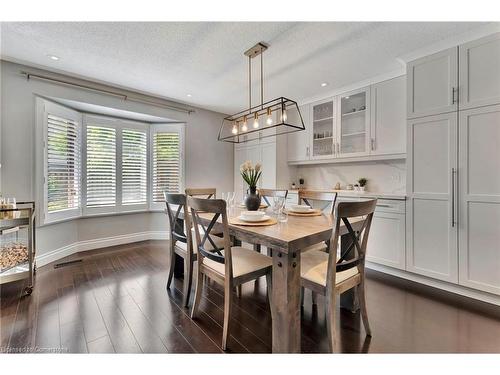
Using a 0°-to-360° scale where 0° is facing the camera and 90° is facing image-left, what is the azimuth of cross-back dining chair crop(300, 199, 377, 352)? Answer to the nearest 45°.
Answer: approximately 135°

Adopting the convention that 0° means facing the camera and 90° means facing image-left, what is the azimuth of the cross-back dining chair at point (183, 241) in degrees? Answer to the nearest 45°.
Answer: approximately 225°

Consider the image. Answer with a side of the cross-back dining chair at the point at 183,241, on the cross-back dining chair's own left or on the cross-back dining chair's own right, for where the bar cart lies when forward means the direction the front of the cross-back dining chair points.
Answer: on the cross-back dining chair's own left

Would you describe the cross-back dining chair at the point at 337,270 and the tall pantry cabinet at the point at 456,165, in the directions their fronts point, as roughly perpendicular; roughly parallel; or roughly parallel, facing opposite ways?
roughly perpendicular

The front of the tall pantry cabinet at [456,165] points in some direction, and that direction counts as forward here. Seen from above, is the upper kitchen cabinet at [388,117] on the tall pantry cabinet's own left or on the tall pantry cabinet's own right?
on the tall pantry cabinet's own right

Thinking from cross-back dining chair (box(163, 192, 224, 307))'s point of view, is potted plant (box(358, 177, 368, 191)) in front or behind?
in front

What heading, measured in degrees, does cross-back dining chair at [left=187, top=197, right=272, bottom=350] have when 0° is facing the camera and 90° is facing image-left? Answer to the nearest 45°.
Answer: approximately 225°

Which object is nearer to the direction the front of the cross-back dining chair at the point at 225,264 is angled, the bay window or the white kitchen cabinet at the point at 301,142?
the white kitchen cabinet

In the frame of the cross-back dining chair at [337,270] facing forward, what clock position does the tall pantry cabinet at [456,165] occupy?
The tall pantry cabinet is roughly at 3 o'clock from the cross-back dining chair.

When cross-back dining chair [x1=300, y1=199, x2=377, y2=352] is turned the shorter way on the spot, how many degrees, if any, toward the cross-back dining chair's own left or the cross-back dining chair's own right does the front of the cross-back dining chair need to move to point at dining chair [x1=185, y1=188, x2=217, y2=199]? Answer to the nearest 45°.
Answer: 0° — it already faces it

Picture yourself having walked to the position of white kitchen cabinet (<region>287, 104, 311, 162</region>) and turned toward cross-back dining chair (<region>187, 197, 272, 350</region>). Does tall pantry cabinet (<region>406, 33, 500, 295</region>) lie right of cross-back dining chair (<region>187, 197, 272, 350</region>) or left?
left

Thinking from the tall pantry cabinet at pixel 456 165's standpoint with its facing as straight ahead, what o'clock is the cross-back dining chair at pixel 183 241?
The cross-back dining chair is roughly at 12 o'clock from the tall pantry cabinet.

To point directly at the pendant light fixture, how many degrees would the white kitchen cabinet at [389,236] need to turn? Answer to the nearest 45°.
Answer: approximately 45° to its right

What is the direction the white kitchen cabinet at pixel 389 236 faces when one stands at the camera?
facing the viewer and to the left of the viewer

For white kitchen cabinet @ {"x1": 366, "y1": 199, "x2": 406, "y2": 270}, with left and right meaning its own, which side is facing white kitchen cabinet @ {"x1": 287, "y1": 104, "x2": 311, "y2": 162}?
right

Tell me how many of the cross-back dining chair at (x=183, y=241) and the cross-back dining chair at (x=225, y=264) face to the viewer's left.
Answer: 0

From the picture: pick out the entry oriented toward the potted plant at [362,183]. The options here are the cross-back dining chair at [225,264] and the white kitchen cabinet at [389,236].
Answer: the cross-back dining chair

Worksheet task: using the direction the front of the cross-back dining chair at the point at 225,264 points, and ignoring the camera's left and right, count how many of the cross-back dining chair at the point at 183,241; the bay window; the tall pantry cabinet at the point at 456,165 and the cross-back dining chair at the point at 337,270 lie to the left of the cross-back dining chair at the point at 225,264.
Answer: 2
